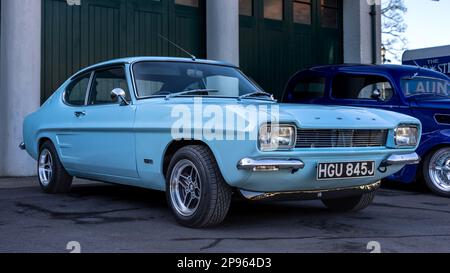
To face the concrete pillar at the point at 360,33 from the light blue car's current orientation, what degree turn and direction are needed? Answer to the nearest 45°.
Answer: approximately 135° to its left

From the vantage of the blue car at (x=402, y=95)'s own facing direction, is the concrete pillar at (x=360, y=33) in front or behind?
behind

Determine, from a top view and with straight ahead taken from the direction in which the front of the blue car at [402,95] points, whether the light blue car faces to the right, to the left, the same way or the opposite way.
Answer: the same way

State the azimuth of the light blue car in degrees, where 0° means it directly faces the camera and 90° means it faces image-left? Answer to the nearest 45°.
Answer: approximately 315°

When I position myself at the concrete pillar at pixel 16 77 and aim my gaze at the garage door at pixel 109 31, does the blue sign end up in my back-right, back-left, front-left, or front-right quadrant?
front-right

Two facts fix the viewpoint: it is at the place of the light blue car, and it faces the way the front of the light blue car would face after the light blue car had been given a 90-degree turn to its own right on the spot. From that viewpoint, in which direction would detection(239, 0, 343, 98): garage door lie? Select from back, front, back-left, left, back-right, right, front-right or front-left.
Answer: back-right

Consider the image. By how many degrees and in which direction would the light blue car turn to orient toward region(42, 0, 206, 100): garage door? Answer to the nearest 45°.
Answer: approximately 135° to its left

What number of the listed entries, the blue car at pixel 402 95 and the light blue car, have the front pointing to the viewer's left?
0
